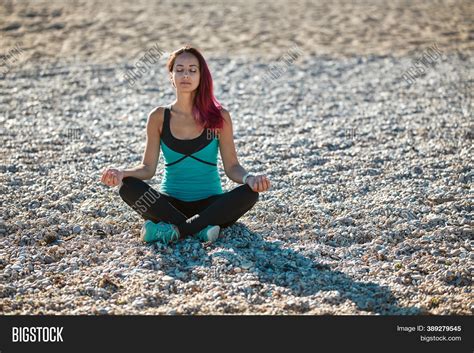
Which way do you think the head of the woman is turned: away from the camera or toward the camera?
toward the camera

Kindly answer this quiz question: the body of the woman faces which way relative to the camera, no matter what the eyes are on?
toward the camera
